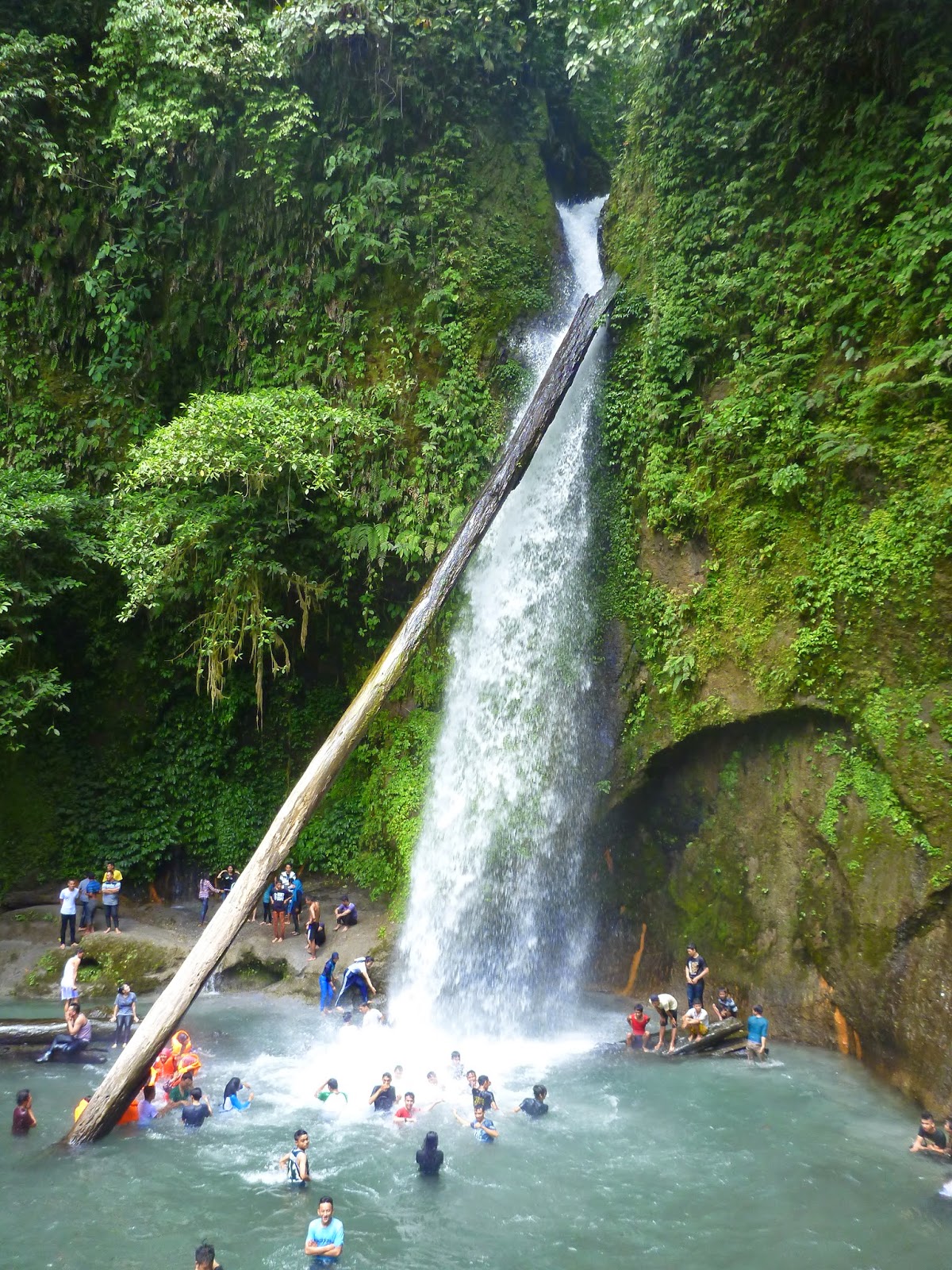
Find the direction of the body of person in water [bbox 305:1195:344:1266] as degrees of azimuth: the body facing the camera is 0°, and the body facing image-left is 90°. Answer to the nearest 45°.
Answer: approximately 0°

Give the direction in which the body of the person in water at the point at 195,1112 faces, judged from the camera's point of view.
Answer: away from the camera

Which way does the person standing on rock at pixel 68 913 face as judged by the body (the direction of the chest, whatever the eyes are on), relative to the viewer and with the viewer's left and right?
facing the viewer

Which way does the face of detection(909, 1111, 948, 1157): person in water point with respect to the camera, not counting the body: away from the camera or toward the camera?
toward the camera

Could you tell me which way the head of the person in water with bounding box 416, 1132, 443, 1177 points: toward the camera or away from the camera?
away from the camera

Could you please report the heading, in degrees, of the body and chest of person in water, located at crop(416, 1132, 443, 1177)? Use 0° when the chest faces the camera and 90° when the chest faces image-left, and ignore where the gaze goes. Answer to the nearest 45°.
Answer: approximately 180°

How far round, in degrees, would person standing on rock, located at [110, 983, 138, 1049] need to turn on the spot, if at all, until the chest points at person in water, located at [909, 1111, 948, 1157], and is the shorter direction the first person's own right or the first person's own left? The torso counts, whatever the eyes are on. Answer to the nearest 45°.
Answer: approximately 45° to the first person's own left

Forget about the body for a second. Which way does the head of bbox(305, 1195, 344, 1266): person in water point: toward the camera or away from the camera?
toward the camera

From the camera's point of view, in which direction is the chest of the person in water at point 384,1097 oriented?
toward the camera

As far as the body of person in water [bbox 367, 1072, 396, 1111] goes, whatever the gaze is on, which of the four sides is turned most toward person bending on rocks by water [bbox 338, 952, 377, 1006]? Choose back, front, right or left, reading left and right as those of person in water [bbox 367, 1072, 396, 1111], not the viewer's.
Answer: back
